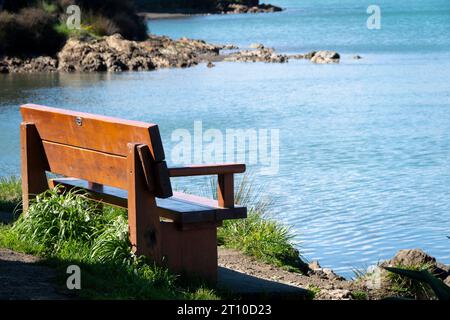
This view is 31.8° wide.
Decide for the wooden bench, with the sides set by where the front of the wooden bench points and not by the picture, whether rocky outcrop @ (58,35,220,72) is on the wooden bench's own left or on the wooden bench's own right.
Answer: on the wooden bench's own left

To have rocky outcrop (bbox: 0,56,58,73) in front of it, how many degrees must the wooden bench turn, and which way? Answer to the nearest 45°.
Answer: approximately 45° to its left

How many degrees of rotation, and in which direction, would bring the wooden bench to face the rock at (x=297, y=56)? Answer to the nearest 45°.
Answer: approximately 45° to its left

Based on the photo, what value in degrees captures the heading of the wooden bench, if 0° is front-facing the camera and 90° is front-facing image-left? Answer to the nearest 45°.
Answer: approximately 225°

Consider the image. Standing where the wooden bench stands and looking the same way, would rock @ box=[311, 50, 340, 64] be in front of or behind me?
in front

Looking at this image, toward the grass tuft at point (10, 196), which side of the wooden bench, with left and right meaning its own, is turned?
left

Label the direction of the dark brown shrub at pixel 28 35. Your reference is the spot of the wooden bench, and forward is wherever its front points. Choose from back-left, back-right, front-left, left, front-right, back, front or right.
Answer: front-left
